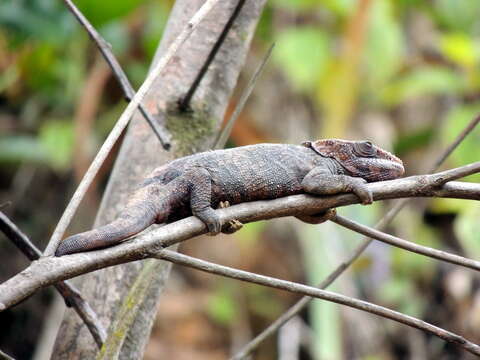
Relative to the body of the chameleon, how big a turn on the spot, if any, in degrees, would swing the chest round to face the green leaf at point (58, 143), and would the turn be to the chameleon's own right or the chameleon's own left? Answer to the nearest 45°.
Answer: approximately 135° to the chameleon's own left

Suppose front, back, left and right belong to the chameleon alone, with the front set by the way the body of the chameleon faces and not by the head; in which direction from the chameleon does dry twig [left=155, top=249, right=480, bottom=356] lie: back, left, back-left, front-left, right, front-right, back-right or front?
front

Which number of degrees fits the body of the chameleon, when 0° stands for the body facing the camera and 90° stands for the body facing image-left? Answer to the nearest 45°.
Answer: approximately 270°

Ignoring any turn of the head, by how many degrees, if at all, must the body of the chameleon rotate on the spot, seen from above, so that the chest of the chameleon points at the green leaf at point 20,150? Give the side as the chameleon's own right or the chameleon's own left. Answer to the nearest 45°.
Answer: approximately 135° to the chameleon's own left

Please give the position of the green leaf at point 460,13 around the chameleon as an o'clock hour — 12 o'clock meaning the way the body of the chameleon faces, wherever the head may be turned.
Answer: The green leaf is roughly at 10 o'clock from the chameleon.

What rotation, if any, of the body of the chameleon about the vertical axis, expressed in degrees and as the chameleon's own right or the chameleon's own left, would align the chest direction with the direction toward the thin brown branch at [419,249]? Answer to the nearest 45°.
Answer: approximately 45° to the chameleon's own right

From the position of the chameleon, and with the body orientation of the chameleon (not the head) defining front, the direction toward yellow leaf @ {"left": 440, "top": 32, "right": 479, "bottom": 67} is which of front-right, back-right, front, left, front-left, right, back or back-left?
front-left

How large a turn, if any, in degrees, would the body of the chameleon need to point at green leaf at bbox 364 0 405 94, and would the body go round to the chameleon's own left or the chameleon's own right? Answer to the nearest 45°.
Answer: approximately 90° to the chameleon's own left

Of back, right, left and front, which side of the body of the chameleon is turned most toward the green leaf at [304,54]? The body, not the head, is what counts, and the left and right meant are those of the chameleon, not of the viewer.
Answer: left
